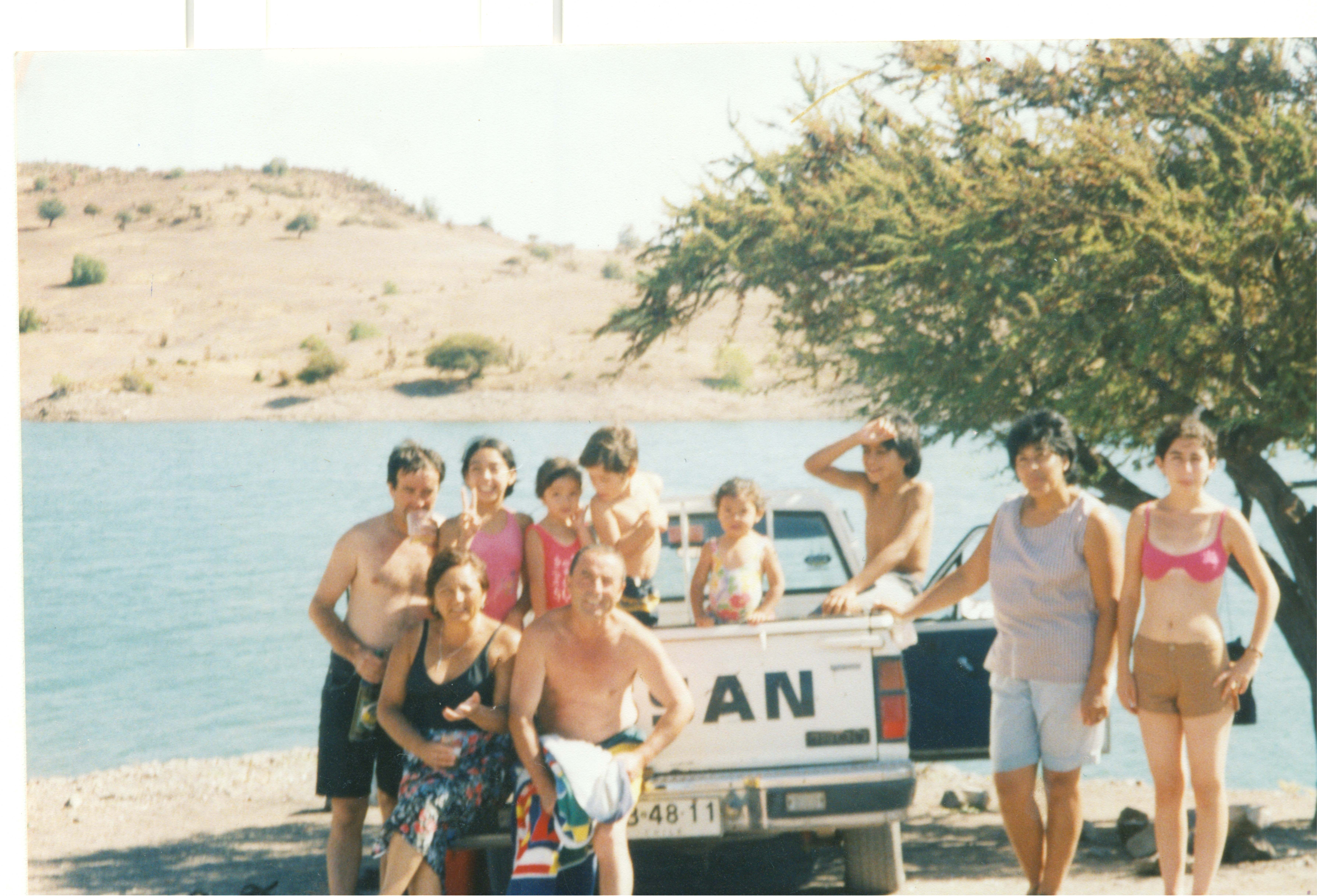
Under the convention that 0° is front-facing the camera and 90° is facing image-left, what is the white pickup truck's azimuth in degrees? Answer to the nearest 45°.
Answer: approximately 180°

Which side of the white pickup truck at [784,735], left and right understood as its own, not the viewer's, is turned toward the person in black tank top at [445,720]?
back

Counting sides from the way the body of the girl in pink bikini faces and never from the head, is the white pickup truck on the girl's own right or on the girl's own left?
on the girl's own right

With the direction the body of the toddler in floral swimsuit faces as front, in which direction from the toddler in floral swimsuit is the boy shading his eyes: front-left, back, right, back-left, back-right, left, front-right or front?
back-left

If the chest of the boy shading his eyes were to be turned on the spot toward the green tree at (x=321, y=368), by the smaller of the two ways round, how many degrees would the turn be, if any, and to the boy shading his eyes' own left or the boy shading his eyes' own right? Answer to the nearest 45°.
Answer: approximately 90° to the boy shading his eyes' own right

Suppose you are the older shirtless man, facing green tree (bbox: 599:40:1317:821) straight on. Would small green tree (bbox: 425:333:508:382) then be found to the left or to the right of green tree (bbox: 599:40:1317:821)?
left

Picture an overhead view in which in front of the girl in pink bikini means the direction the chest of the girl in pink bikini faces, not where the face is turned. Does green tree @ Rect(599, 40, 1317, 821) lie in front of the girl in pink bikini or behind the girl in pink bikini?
behind

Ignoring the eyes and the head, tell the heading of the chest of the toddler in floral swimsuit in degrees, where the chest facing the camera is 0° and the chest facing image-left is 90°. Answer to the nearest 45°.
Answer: approximately 0°
